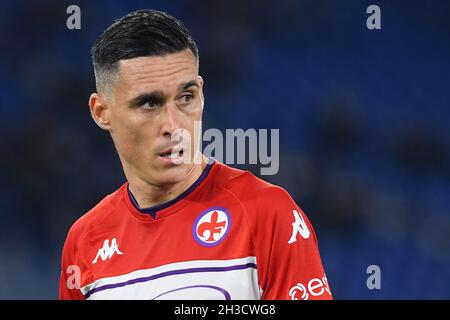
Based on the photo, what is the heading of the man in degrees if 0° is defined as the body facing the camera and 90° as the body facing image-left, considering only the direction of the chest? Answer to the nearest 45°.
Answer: approximately 45°

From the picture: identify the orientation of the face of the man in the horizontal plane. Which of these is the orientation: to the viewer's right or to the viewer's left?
to the viewer's right
